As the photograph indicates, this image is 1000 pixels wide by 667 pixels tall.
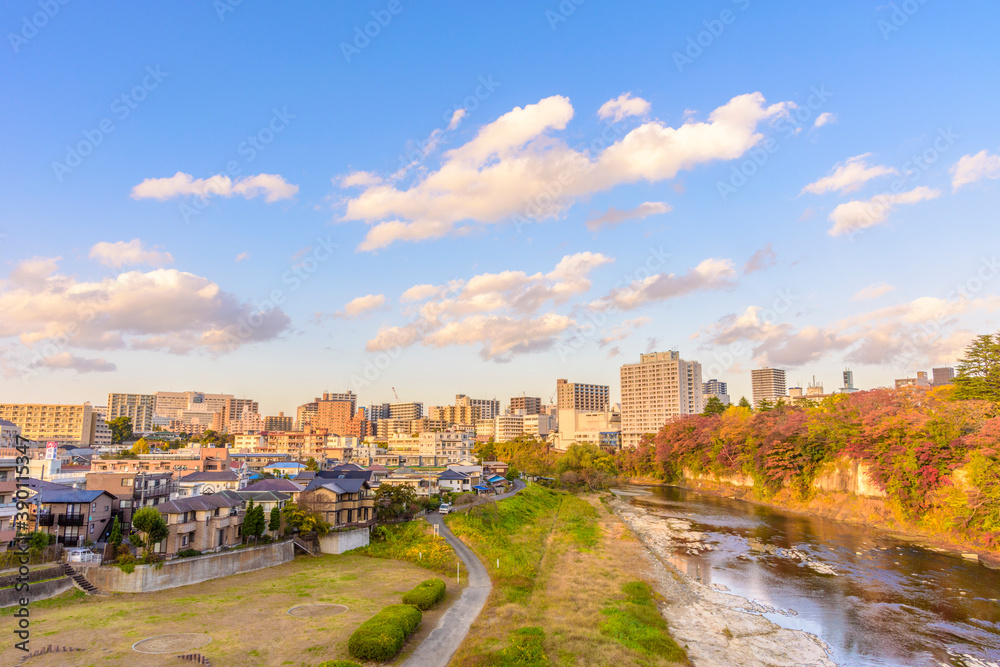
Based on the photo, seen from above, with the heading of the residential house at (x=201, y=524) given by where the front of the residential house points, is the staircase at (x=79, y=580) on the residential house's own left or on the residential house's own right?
on the residential house's own right

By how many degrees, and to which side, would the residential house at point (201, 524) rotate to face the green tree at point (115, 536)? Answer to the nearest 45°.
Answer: approximately 135° to its right

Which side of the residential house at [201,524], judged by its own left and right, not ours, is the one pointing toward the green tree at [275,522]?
left

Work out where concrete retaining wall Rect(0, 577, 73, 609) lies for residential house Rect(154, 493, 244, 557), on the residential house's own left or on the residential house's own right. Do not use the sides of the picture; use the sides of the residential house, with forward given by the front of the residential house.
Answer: on the residential house's own right

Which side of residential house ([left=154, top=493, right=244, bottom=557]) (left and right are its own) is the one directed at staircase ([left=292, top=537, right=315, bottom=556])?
left

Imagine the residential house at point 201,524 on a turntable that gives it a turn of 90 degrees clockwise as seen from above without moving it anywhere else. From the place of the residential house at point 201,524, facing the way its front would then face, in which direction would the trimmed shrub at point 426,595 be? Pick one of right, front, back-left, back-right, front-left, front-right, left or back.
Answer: left

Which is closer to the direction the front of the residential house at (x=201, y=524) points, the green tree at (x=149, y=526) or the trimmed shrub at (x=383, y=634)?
the trimmed shrub

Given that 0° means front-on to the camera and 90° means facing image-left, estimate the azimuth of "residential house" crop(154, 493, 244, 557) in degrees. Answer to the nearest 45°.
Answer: approximately 315°

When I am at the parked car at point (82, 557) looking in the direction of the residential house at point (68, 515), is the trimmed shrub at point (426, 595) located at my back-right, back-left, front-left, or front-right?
back-right

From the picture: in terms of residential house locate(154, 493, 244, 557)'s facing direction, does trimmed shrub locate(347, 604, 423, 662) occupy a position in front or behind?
in front

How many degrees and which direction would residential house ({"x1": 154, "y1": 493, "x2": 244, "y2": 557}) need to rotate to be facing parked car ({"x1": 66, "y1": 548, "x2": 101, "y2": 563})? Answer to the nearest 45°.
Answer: approximately 135° to its right
